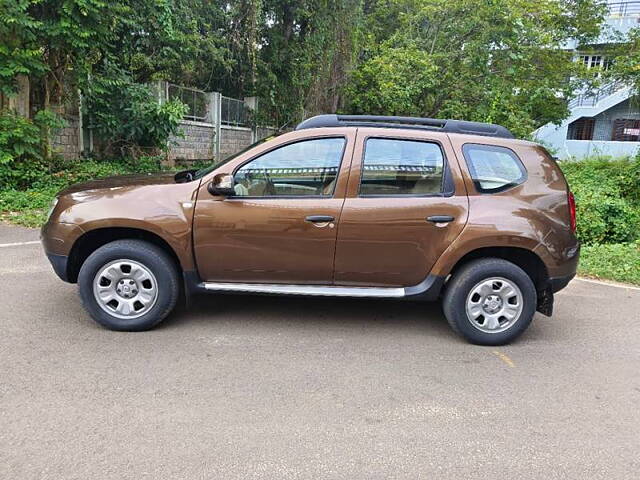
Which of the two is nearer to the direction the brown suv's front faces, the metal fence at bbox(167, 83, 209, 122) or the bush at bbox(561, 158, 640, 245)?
the metal fence

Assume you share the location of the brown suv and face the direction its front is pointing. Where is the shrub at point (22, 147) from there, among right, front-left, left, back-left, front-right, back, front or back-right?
front-right

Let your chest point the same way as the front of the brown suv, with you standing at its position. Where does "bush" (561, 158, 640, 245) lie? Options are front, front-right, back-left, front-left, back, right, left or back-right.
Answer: back-right

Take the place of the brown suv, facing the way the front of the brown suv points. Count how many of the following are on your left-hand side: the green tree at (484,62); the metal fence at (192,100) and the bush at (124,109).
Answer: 0

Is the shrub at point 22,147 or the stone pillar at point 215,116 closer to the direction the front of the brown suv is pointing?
the shrub

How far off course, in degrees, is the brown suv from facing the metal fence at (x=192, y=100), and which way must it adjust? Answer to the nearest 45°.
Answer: approximately 90° to its right

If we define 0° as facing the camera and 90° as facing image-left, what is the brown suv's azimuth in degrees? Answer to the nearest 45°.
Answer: approximately 90°

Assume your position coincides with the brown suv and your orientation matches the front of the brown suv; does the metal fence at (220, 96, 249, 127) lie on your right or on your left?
on your right

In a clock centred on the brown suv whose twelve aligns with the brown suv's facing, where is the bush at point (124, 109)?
The bush is roughly at 2 o'clock from the brown suv.

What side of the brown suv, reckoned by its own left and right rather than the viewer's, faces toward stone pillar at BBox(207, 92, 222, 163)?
right

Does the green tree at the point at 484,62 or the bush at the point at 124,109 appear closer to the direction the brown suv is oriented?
the bush

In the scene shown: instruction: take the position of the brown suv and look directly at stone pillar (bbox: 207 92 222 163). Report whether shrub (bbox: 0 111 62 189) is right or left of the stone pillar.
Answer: left
